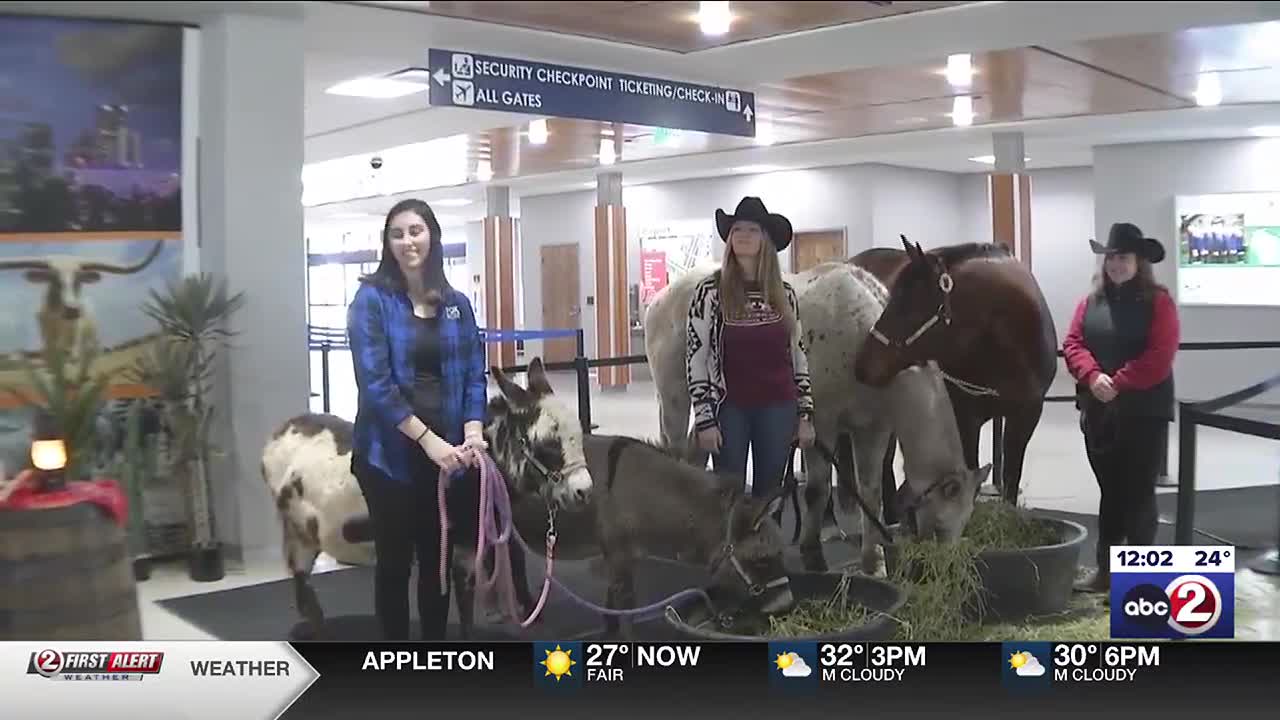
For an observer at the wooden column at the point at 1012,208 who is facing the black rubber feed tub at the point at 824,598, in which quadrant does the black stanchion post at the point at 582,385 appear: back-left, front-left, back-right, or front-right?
front-right

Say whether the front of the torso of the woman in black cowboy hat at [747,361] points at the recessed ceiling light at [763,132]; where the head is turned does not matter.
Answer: no

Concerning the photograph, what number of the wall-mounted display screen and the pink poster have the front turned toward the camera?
2

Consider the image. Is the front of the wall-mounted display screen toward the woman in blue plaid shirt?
no

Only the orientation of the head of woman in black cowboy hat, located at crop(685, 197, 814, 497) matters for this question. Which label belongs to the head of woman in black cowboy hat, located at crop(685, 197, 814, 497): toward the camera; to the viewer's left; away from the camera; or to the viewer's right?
toward the camera

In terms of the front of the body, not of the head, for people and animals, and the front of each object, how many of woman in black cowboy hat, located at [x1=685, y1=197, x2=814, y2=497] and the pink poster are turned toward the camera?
2

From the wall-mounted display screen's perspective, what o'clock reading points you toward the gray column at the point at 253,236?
The gray column is roughly at 2 o'clock from the wall-mounted display screen.

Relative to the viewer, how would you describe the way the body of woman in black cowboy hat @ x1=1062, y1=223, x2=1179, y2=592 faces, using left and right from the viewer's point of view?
facing the viewer and to the left of the viewer

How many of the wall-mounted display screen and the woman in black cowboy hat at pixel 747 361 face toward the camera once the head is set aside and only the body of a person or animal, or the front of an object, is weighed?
2

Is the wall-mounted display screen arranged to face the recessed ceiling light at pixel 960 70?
no

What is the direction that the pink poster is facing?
toward the camera
